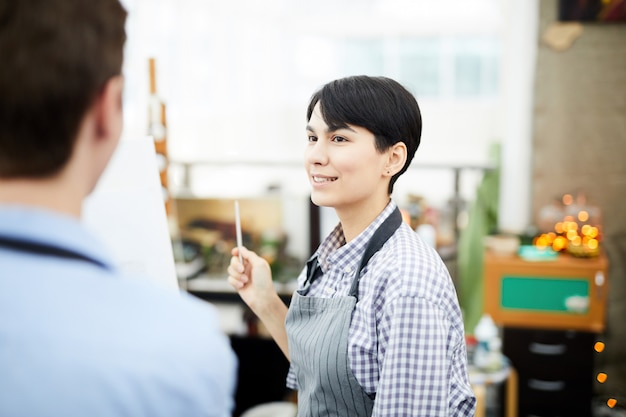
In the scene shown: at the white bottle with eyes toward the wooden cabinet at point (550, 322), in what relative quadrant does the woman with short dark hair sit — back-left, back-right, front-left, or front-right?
back-right

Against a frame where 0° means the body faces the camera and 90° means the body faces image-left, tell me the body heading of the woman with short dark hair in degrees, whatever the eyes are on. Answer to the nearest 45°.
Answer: approximately 45°

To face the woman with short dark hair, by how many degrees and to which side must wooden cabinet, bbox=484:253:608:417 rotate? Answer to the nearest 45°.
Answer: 0° — it already faces them

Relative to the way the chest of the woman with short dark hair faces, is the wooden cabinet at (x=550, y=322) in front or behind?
behind
